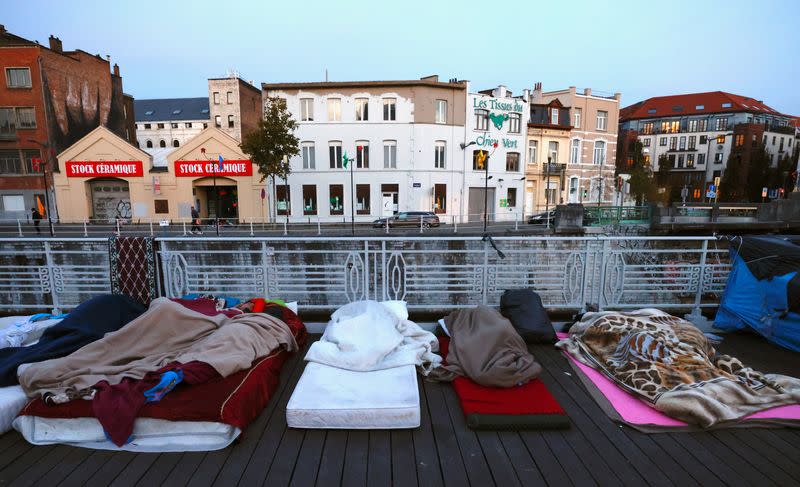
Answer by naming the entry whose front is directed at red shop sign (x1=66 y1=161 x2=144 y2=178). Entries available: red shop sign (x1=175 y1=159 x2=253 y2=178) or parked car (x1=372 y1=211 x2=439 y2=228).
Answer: the parked car

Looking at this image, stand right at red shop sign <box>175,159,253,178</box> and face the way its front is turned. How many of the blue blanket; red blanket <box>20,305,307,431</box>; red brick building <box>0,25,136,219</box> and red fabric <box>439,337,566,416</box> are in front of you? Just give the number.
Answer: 3

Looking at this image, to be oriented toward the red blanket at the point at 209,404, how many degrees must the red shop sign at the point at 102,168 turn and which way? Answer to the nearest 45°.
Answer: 0° — it already faces it

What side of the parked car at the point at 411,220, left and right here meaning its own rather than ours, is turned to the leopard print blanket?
left

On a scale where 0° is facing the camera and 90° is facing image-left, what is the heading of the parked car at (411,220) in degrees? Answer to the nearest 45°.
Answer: approximately 90°

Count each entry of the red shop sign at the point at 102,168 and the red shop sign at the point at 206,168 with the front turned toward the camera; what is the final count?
2
